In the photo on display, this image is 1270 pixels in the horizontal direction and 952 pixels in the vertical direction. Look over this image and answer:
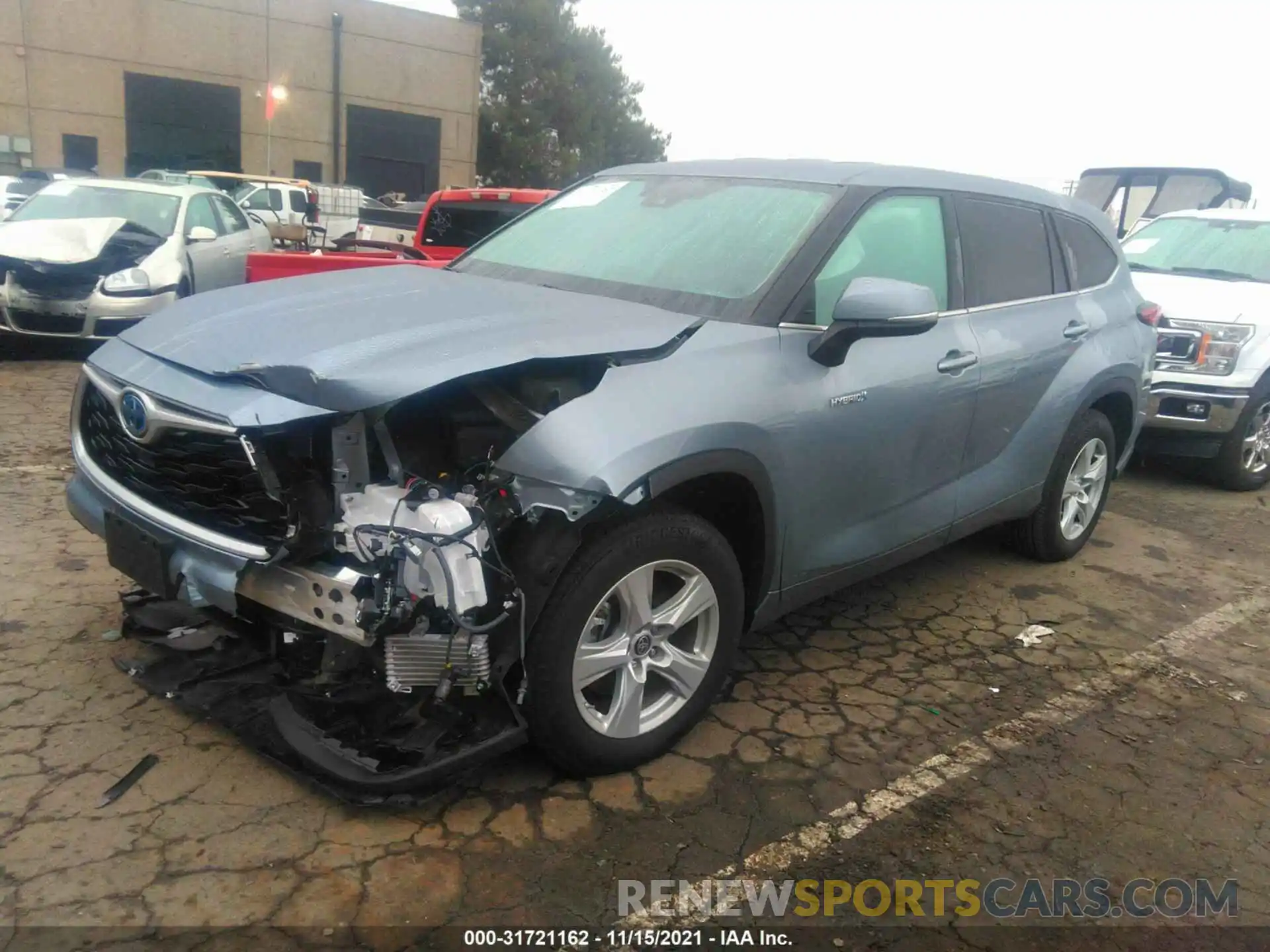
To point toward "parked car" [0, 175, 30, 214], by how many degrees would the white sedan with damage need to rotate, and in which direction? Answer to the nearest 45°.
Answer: approximately 135° to its right

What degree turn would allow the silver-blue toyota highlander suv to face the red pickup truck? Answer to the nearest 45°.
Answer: approximately 135° to its right

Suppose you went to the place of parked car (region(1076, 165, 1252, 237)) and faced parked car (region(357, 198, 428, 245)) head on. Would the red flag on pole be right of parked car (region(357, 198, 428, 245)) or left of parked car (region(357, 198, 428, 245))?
right

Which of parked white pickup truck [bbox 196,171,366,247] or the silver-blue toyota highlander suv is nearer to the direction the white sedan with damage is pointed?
the silver-blue toyota highlander suv

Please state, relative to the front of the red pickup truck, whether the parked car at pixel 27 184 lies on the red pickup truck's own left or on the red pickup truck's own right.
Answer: on the red pickup truck's own left

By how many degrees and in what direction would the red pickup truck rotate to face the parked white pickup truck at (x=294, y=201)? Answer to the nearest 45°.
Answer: approximately 45° to its left

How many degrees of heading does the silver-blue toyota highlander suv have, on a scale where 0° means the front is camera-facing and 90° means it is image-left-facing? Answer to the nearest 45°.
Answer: approximately 45°

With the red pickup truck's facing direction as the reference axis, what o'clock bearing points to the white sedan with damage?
The white sedan with damage is roughly at 8 o'clock from the red pickup truck.

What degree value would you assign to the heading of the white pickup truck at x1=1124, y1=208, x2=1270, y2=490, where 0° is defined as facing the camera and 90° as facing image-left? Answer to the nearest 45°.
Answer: approximately 45°

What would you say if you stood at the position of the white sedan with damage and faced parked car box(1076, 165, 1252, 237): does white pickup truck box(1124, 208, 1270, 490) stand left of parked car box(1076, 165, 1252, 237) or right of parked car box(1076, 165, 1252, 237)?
right
